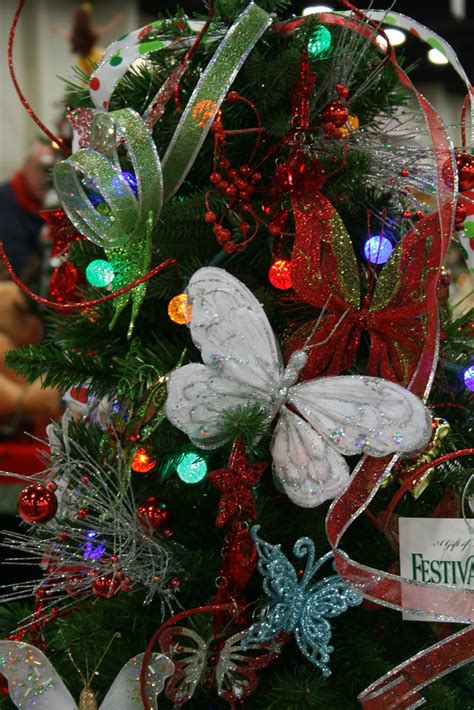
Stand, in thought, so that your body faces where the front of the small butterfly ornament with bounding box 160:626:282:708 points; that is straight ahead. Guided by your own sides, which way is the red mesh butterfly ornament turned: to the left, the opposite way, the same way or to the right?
the same way

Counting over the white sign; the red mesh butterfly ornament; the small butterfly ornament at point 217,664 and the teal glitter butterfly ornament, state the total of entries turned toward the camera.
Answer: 4

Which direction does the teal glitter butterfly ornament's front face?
toward the camera

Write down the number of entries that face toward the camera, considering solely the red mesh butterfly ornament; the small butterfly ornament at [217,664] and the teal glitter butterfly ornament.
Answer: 3

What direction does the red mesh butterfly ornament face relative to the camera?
toward the camera

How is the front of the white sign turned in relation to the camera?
facing the viewer
